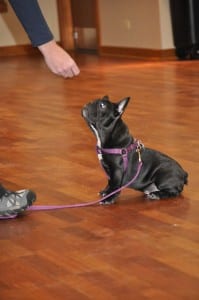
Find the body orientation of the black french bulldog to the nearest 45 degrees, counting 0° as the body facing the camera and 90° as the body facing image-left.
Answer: approximately 90°
